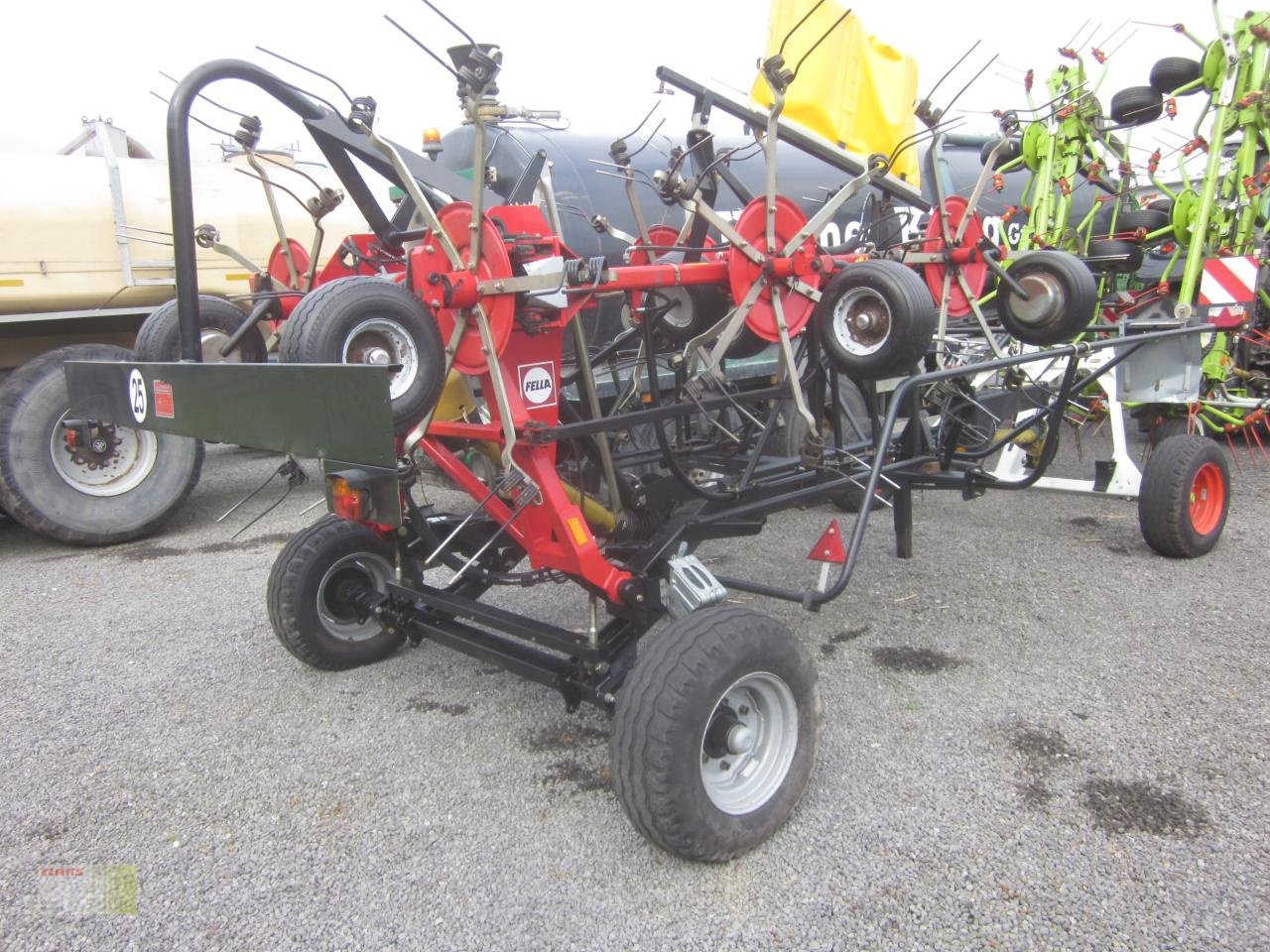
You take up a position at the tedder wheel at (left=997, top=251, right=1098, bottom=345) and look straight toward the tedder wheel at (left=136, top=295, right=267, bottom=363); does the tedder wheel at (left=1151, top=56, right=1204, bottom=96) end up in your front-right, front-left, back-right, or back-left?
back-right

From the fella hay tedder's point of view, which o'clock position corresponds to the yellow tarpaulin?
The yellow tarpaulin is roughly at 12 o'clock from the fella hay tedder.

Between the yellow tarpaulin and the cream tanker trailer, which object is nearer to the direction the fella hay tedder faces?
the yellow tarpaulin

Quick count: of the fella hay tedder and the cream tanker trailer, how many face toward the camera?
0

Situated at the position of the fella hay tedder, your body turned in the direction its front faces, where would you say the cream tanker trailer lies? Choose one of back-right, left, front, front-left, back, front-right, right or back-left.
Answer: left

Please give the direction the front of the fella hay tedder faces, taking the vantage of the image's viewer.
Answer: facing away from the viewer and to the right of the viewer

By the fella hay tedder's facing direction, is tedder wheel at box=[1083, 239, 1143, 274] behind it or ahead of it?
ahead

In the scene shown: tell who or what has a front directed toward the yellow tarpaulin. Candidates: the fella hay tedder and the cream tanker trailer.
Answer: the fella hay tedder

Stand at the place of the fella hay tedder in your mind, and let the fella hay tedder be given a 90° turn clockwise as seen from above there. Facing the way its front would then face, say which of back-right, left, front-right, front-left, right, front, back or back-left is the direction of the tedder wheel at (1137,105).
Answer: left

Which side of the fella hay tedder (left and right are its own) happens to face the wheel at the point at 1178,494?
front
